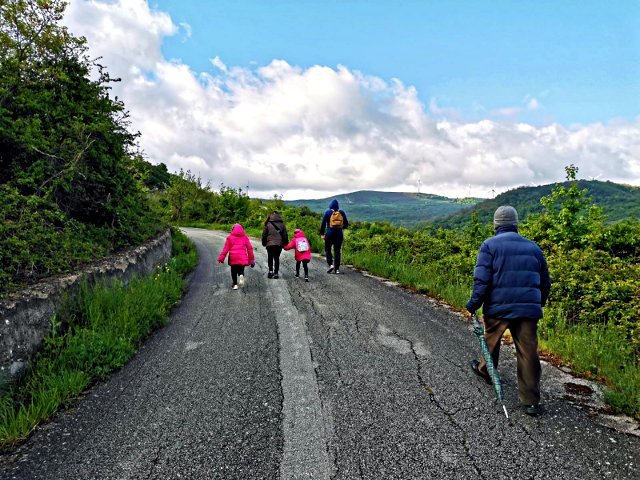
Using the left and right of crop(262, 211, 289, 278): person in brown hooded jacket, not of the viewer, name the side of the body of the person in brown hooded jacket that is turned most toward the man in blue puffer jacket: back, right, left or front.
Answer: back

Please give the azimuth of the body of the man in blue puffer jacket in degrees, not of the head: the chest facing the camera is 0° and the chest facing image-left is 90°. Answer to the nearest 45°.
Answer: approximately 180°

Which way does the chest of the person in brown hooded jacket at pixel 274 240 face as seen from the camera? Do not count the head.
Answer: away from the camera

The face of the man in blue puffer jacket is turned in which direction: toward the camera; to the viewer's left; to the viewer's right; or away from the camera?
away from the camera

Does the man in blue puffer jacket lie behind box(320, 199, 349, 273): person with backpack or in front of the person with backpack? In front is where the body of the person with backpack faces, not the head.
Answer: behind

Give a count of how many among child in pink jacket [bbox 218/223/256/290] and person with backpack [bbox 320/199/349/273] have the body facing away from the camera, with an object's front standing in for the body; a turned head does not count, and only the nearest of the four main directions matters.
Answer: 2

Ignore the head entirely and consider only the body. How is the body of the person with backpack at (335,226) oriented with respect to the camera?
away from the camera

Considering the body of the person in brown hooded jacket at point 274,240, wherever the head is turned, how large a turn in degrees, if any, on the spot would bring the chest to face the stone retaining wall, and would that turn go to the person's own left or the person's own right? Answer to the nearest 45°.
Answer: approximately 135° to the person's own left

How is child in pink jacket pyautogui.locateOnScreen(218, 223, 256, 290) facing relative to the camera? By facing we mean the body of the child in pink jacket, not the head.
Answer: away from the camera

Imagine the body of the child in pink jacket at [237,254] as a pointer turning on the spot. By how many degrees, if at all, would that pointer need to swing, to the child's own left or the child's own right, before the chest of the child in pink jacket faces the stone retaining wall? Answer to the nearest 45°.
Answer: approximately 135° to the child's own left

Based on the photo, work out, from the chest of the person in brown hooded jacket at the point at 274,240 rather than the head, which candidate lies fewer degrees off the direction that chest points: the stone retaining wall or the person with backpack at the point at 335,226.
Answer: the person with backpack

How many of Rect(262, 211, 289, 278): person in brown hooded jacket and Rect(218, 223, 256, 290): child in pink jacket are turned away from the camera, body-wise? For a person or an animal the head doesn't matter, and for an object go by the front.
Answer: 2

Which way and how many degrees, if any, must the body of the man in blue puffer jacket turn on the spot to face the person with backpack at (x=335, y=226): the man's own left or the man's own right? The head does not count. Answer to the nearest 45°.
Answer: approximately 45° to the man's own left

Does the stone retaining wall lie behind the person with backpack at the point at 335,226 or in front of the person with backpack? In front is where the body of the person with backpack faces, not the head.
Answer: behind
